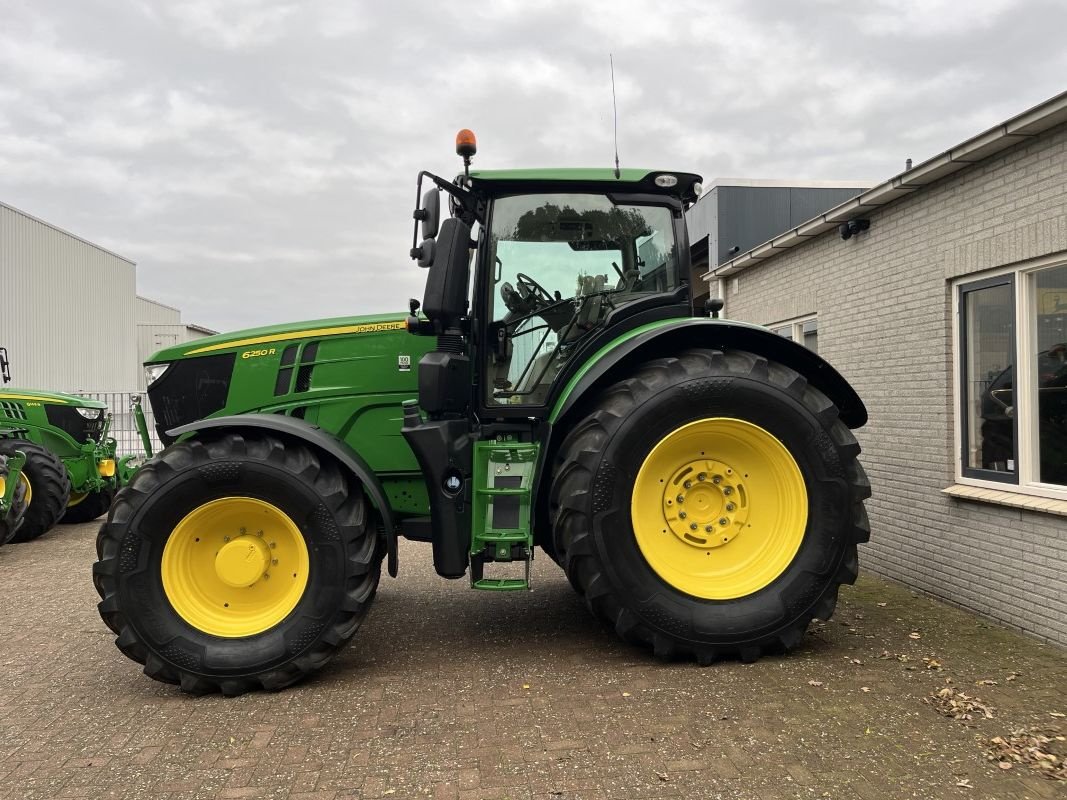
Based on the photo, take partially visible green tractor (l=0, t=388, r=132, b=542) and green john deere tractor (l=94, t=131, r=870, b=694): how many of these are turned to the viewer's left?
1

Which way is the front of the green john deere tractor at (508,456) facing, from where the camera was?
facing to the left of the viewer

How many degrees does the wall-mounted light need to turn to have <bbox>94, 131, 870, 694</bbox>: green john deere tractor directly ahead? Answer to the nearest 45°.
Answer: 0° — it already faces it

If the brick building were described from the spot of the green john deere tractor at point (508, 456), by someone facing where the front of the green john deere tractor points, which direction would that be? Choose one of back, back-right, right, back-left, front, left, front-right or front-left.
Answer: back

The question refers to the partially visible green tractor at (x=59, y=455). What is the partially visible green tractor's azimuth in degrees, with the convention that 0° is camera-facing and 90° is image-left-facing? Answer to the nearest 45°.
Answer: approximately 315°

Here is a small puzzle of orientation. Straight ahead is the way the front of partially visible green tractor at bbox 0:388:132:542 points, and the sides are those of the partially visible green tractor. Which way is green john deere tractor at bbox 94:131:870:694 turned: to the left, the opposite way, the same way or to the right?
the opposite way

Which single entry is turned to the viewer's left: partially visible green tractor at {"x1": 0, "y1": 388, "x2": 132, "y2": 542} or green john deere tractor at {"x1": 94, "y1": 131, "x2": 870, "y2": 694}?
the green john deere tractor

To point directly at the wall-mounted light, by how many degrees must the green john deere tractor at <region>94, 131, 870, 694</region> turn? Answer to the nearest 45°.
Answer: approximately 135° to its right
